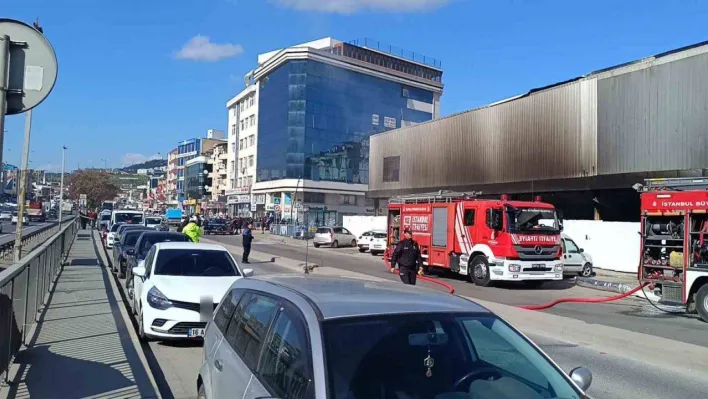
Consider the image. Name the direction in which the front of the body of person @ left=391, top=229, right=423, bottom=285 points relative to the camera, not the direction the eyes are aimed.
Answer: toward the camera

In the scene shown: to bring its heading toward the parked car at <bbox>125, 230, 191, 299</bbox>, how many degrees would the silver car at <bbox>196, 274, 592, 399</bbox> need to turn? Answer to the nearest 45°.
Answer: approximately 180°

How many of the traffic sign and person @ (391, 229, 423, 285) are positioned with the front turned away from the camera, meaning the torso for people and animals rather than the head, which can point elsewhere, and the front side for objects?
1

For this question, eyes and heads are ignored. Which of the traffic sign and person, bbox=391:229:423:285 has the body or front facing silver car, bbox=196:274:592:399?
the person

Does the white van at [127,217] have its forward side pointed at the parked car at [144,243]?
yes

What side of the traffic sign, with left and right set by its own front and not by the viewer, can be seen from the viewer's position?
back

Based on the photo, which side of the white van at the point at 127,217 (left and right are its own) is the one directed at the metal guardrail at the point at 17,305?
front

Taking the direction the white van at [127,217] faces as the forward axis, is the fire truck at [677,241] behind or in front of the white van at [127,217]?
in front

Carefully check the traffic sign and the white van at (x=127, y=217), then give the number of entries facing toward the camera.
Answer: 1

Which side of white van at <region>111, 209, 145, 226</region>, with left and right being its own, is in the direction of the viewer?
front

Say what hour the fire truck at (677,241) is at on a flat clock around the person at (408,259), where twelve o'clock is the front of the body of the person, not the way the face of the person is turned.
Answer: The fire truck is roughly at 9 o'clock from the person.

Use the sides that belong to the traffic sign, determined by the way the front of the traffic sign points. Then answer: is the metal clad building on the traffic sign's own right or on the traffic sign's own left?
on the traffic sign's own right
